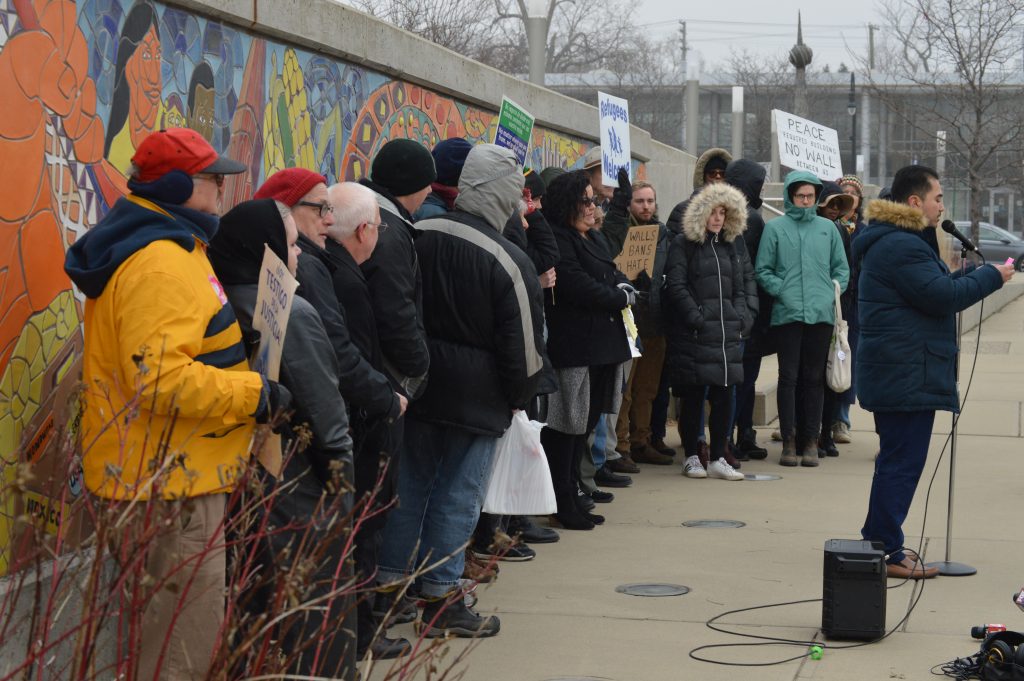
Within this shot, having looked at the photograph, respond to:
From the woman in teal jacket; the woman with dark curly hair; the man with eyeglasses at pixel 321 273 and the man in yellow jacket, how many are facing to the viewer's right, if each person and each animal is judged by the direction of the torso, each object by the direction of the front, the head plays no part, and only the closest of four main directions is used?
3

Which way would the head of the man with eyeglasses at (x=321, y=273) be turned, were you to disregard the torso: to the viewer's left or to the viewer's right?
to the viewer's right

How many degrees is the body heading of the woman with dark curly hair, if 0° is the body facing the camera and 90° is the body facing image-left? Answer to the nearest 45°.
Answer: approximately 270°

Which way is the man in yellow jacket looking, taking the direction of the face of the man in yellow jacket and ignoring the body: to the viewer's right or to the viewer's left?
to the viewer's right

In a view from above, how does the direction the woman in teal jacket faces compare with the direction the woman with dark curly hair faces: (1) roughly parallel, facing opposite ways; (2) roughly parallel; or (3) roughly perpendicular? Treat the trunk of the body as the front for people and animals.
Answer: roughly perpendicular

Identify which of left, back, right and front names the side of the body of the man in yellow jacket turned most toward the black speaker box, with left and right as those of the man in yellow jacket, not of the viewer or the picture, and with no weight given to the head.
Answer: front

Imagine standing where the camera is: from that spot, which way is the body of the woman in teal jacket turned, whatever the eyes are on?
toward the camera

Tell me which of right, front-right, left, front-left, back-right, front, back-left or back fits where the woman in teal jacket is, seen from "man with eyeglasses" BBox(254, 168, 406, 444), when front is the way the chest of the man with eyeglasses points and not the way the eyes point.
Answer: front-left

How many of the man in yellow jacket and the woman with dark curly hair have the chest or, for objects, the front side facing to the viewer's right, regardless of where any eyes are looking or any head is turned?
2

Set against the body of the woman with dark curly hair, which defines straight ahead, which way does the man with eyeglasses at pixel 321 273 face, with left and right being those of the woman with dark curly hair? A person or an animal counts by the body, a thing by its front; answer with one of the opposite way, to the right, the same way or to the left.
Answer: the same way

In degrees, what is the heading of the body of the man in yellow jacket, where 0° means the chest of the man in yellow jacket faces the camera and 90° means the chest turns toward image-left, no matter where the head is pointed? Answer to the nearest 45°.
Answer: approximately 270°

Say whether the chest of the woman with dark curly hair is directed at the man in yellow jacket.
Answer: no

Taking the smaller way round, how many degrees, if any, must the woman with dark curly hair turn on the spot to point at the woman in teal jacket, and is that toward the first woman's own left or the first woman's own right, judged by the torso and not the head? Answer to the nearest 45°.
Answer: approximately 45° to the first woman's own left

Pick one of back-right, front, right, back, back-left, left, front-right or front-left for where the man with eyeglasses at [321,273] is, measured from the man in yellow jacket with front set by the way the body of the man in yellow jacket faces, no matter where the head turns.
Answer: front-left

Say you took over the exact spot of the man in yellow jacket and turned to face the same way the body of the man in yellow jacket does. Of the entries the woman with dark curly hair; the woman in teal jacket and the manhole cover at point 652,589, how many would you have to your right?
0

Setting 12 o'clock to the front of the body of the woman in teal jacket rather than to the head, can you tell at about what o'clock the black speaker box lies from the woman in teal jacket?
The black speaker box is roughly at 12 o'clock from the woman in teal jacket.

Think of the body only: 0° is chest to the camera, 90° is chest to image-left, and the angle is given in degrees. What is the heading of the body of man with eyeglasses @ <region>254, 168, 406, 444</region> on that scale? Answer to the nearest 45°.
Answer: approximately 270°

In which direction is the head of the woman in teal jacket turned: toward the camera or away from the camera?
toward the camera

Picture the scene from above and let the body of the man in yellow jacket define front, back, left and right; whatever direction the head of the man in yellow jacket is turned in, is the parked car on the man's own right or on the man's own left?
on the man's own left
